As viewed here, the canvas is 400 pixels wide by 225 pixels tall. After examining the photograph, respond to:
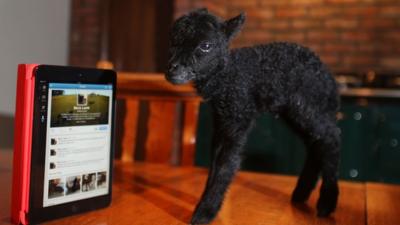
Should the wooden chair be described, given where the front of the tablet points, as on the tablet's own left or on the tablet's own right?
on the tablet's own left

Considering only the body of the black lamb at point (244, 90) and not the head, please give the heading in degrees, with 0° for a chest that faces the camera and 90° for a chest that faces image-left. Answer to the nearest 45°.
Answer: approximately 90°

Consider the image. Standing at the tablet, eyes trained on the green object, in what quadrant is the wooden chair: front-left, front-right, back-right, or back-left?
front-left

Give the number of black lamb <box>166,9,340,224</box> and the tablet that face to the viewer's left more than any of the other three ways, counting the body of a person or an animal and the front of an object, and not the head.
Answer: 1

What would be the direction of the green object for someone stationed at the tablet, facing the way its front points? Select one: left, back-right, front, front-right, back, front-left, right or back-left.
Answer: left

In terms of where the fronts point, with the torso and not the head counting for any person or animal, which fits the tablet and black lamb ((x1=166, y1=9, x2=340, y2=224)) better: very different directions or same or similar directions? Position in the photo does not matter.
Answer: very different directions

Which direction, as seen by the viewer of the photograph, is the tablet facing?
facing the viewer and to the right of the viewer
